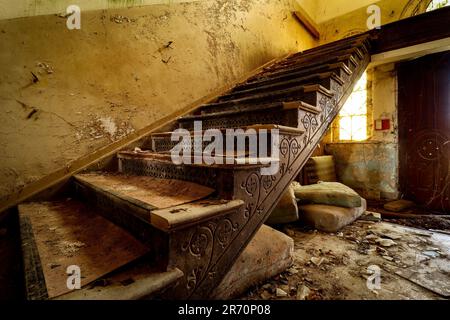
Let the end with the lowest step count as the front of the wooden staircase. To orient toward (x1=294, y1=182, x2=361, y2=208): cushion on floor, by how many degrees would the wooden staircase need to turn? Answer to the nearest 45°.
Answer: approximately 180°

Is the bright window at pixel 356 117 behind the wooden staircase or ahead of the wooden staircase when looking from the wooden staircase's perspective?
behind

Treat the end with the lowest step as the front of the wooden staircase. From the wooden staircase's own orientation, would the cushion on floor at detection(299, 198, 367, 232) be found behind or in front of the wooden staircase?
behind

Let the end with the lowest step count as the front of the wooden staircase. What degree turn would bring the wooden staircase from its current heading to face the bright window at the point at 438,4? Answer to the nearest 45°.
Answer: approximately 180°

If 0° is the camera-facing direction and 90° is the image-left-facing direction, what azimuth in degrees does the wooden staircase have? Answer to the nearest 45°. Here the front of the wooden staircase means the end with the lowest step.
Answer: approximately 45°
